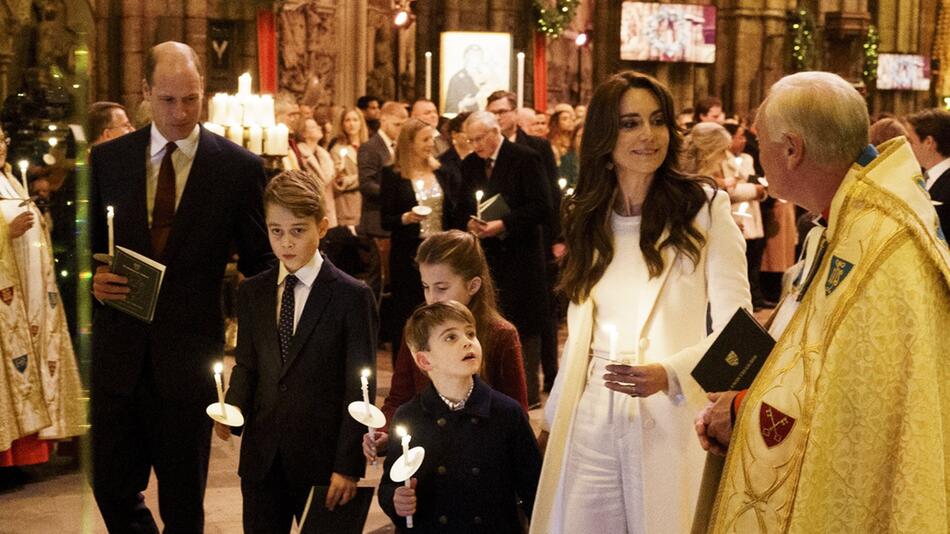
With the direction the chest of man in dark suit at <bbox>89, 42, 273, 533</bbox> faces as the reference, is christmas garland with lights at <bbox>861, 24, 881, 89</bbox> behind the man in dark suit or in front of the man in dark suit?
behind

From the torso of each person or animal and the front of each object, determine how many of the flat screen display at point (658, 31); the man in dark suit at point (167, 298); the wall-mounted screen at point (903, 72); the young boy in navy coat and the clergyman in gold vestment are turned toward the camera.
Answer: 4

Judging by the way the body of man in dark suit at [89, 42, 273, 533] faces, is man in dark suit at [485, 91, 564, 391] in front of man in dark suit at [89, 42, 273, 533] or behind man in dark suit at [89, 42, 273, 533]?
behind

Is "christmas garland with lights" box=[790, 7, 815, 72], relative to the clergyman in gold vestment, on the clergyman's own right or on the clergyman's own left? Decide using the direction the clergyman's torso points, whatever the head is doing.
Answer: on the clergyman's own right

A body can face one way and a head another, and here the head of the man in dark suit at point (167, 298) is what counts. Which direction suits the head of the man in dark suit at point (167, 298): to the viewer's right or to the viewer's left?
to the viewer's right

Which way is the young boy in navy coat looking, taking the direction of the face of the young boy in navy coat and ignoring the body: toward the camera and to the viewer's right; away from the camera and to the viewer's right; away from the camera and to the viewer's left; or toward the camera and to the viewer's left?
toward the camera and to the viewer's right

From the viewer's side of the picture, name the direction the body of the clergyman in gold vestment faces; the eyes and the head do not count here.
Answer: to the viewer's left

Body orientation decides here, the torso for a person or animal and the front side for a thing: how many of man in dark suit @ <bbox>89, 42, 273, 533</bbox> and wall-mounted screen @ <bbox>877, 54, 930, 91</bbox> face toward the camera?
2

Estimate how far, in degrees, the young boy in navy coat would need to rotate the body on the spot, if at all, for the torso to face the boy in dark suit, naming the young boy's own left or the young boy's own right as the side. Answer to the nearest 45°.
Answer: approximately 135° to the young boy's own right

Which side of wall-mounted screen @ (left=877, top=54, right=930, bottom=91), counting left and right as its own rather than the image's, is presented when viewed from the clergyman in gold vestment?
front
